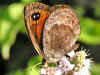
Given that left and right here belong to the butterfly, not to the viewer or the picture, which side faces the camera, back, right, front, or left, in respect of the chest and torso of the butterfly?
left
